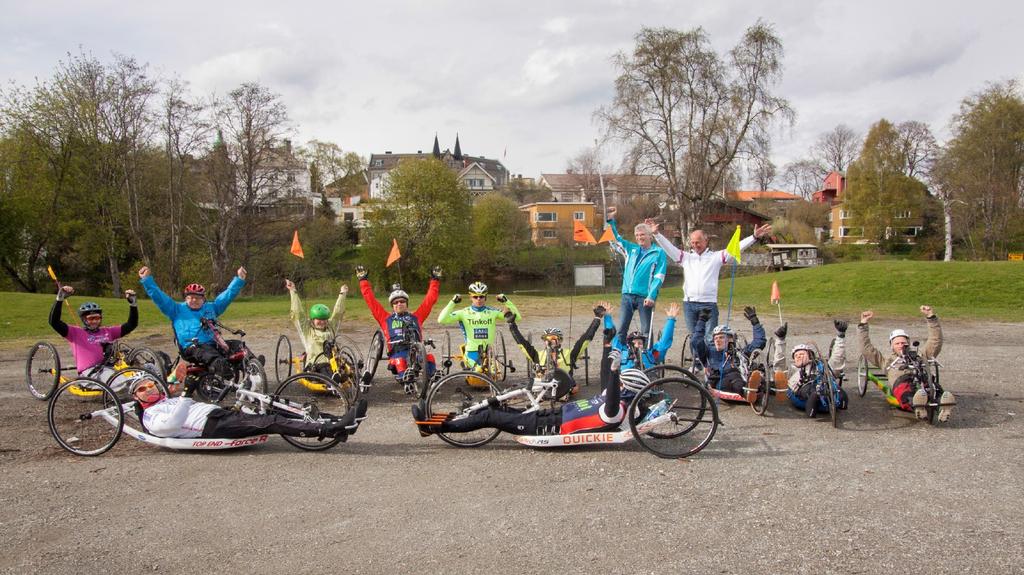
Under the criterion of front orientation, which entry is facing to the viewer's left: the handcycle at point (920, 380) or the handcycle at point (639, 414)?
the handcycle at point (639, 414)

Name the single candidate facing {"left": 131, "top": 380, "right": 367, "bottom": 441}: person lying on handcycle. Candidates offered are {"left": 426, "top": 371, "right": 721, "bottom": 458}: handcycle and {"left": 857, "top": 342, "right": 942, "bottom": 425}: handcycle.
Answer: {"left": 426, "top": 371, "right": 721, "bottom": 458}: handcycle

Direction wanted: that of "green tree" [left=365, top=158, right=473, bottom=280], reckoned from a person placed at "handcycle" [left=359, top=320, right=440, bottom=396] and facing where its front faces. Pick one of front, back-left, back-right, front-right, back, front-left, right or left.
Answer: back

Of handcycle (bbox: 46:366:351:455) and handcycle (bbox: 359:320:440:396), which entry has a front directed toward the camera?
handcycle (bbox: 359:320:440:396)

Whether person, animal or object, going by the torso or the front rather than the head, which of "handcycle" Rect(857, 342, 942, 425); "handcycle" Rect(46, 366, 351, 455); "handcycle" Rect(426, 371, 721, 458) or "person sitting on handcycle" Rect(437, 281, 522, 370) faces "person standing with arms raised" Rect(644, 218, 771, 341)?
"handcycle" Rect(46, 366, 351, 455)

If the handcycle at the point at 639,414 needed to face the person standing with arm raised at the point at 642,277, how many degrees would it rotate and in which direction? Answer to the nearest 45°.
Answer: approximately 90° to its right

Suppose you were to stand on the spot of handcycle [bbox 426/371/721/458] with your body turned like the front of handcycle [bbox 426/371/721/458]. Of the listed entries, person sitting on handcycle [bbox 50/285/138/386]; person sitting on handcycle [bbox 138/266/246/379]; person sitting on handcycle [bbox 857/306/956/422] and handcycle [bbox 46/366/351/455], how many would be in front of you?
3

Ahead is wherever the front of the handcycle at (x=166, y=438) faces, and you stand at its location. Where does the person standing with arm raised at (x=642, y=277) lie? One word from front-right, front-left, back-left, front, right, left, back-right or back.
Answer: front

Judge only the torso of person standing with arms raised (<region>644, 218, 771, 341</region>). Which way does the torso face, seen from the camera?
toward the camera

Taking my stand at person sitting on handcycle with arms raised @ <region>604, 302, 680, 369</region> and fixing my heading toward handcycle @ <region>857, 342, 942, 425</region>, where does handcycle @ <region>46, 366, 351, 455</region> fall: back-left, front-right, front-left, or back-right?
back-right

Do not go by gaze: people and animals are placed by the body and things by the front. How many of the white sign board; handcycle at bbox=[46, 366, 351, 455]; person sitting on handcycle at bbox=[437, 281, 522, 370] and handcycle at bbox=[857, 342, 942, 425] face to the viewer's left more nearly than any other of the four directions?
0

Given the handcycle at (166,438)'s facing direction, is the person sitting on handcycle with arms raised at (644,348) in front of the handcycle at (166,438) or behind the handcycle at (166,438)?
in front

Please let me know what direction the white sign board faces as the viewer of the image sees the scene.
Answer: facing the viewer

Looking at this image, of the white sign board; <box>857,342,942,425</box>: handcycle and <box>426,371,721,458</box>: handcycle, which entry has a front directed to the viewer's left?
<box>426,371,721,458</box>: handcycle

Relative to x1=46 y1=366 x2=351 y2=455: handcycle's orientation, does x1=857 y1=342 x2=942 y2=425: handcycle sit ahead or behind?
ahead

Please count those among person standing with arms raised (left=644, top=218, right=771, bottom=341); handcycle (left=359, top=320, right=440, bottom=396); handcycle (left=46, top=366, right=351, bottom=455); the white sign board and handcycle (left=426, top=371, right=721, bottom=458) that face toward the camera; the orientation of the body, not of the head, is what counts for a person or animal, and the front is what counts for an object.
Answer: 3
